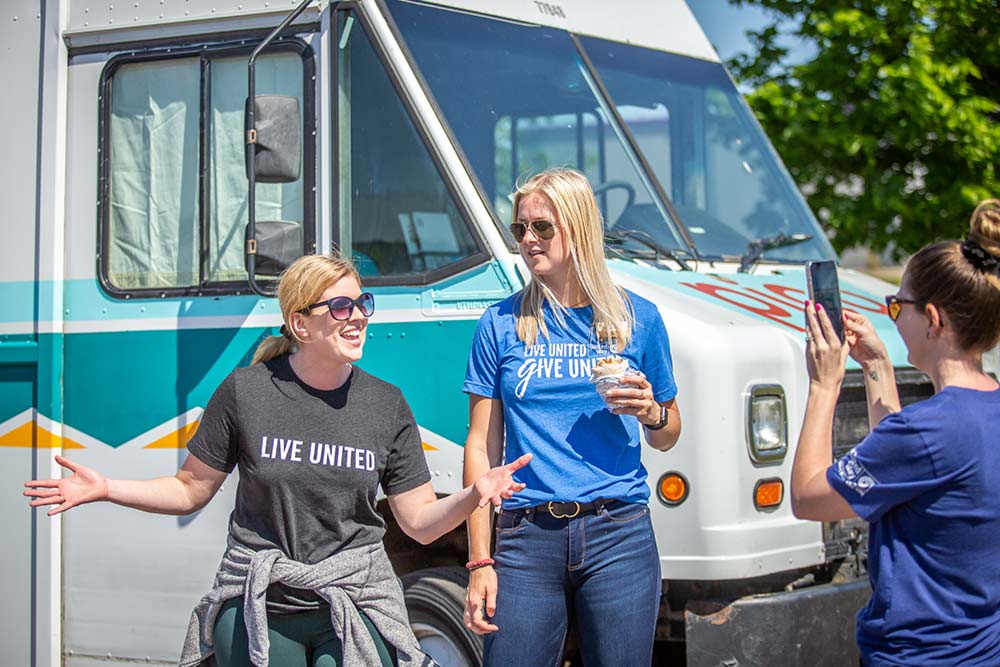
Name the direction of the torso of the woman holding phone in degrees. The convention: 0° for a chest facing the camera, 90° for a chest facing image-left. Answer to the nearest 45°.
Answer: approximately 135°

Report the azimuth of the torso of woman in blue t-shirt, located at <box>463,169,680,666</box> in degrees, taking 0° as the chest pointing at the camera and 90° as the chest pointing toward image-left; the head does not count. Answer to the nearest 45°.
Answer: approximately 0°

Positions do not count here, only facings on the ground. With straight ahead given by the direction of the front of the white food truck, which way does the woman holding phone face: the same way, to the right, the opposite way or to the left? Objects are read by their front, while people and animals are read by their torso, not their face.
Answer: the opposite way

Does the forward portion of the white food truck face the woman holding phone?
yes

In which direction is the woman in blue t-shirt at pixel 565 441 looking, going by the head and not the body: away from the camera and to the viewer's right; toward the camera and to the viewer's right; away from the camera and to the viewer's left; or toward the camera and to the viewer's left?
toward the camera and to the viewer's left

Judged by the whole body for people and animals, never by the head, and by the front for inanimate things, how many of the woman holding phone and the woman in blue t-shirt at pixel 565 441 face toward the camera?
1

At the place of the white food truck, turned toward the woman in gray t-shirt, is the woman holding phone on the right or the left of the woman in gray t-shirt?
left

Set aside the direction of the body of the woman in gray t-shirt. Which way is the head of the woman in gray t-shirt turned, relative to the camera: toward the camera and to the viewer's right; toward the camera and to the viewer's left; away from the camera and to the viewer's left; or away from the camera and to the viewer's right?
toward the camera and to the viewer's right

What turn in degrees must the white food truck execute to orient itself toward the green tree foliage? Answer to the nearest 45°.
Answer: approximately 90° to its left

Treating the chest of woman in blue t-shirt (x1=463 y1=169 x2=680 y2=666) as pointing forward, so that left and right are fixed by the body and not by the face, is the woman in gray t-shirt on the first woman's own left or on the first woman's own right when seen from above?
on the first woman's own right
